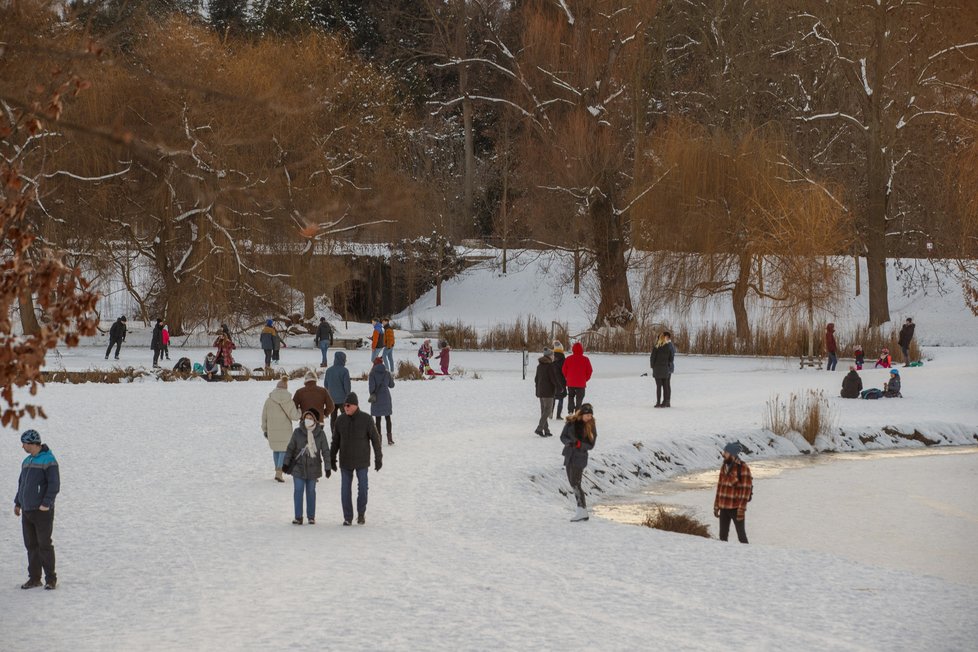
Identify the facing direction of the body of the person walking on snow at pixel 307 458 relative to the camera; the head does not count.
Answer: toward the camera

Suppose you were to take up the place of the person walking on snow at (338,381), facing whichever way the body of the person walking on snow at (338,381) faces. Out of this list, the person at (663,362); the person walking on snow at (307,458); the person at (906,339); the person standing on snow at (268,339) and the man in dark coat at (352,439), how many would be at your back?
2

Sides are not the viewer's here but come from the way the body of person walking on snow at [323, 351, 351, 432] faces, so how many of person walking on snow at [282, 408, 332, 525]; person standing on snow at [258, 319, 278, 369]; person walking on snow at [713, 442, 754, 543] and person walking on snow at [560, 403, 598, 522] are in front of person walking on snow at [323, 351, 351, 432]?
1

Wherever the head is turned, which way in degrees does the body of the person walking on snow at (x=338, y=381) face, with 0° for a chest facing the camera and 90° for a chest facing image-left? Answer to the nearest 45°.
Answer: approximately 180°

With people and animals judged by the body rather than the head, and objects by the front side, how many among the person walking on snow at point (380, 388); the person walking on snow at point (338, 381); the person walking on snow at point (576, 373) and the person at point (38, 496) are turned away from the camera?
3

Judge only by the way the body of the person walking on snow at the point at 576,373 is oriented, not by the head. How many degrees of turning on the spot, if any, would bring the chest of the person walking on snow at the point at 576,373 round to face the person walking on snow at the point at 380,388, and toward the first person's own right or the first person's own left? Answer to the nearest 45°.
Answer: approximately 135° to the first person's own left

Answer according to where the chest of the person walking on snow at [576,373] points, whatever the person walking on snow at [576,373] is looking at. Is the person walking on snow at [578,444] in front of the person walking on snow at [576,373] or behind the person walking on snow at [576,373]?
behind

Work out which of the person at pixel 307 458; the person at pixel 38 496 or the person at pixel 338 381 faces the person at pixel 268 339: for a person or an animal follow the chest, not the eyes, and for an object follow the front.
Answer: the person at pixel 338 381

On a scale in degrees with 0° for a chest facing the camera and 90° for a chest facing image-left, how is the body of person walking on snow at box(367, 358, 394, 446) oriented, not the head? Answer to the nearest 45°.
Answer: approximately 180°

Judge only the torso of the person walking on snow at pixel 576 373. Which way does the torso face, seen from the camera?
away from the camera

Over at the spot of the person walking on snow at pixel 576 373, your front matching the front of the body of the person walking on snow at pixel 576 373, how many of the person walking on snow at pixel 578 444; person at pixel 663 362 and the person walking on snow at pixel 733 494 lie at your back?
2

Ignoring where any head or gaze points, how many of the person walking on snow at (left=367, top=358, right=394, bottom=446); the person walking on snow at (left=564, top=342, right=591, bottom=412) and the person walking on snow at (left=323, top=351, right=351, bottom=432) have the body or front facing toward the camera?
0
